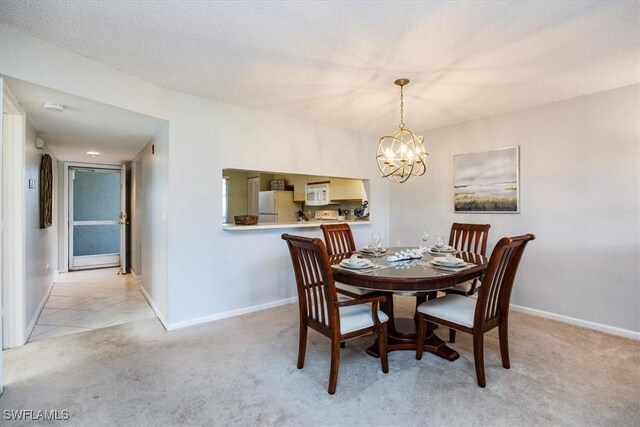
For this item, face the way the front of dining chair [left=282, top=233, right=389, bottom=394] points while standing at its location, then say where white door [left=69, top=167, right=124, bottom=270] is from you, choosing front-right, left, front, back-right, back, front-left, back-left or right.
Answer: left

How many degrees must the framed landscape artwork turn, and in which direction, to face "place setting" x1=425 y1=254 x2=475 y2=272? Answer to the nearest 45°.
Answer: approximately 45° to its left

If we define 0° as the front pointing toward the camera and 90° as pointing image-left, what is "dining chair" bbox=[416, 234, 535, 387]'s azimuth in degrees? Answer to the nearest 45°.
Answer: approximately 135°

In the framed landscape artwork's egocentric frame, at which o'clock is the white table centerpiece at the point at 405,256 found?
The white table centerpiece is roughly at 11 o'clock from the framed landscape artwork.

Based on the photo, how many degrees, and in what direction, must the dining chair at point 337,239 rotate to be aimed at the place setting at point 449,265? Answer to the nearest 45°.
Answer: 0° — it already faces it

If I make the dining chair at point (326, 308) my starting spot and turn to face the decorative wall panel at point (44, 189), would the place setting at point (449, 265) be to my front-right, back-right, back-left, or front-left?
back-right

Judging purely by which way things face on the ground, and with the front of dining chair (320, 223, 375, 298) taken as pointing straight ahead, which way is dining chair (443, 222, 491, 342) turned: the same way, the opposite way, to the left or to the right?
to the right

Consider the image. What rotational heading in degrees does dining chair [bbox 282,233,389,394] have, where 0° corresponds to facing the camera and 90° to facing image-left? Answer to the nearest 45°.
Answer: approximately 225°

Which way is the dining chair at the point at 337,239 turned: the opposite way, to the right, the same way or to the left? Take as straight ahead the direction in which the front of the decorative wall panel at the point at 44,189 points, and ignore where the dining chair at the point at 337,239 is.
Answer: to the right

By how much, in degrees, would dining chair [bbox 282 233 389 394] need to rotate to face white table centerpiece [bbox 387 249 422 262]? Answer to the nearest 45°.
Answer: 0° — it already faces it

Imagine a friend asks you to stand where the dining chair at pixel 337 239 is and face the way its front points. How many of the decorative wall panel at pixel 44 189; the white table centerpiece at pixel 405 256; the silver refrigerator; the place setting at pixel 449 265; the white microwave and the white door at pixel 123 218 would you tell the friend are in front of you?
2

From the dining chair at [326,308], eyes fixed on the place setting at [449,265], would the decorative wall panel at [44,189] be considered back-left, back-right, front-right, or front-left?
back-left

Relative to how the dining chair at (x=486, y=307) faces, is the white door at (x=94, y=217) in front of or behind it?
in front

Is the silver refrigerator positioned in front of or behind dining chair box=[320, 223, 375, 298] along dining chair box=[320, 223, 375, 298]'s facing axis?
behind
